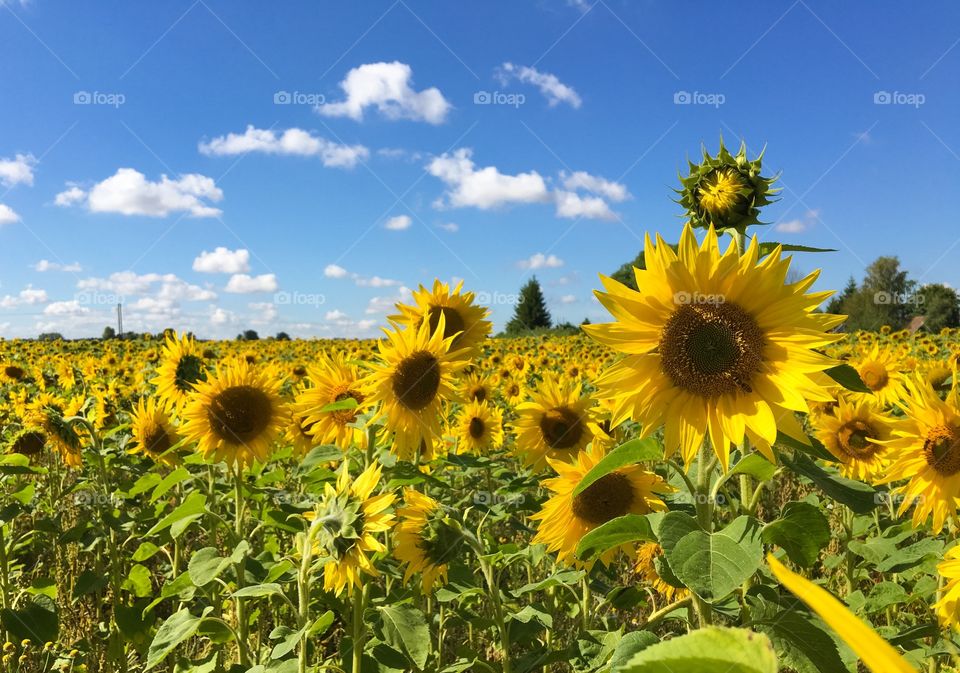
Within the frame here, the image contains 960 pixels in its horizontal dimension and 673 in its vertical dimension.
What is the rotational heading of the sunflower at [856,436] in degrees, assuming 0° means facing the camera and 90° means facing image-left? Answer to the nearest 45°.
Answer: approximately 0°

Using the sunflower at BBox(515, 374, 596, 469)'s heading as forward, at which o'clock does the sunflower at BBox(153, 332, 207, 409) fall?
the sunflower at BBox(153, 332, 207, 409) is roughly at 3 o'clock from the sunflower at BBox(515, 374, 596, 469).

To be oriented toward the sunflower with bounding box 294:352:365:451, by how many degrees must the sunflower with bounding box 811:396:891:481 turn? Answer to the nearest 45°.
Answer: approximately 45° to its right

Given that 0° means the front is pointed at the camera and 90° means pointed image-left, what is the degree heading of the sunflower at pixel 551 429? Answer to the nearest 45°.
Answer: approximately 0°

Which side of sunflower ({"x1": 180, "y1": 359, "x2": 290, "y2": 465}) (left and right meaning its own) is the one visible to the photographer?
front

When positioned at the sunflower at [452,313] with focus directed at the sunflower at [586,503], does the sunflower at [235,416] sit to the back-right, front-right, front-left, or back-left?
back-right

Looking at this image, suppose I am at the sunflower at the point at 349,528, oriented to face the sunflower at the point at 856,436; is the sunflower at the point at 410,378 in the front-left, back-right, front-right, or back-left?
front-left
